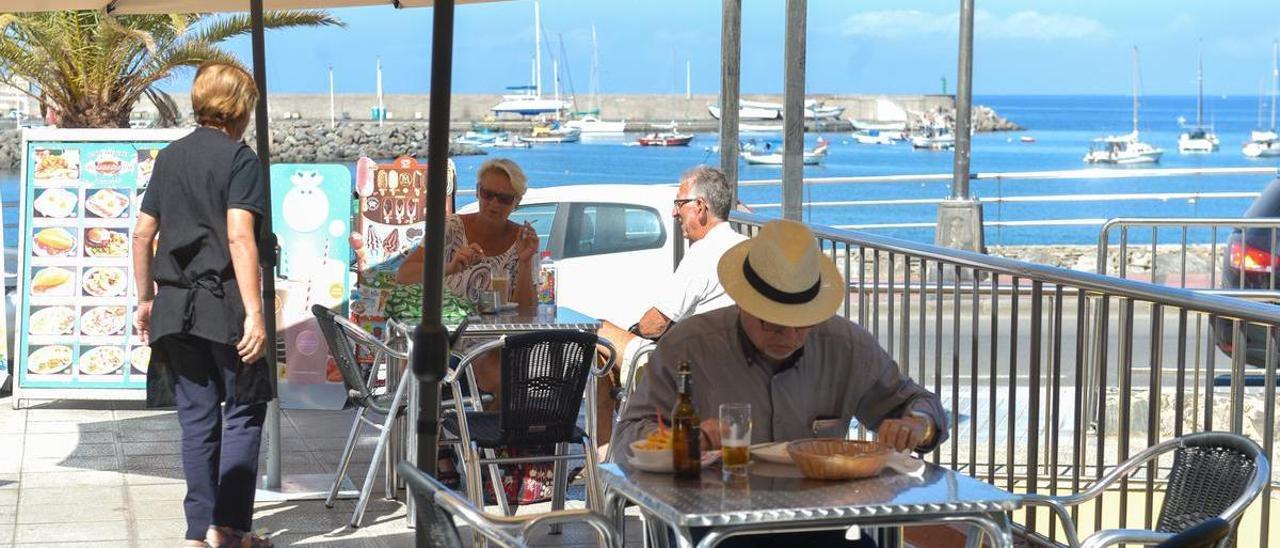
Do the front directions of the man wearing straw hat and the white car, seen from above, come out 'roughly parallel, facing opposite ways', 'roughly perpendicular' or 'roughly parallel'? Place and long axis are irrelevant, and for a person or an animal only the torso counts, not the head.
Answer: roughly perpendicular

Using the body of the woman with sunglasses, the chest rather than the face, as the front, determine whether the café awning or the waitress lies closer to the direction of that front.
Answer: the waitress

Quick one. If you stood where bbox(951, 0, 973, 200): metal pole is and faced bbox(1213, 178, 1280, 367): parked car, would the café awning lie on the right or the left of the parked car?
right

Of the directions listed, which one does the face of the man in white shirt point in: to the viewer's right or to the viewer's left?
to the viewer's left

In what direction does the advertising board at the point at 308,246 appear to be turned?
toward the camera

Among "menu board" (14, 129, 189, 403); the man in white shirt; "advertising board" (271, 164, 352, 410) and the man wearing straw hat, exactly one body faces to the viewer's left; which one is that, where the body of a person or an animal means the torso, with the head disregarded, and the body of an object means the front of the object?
the man in white shirt

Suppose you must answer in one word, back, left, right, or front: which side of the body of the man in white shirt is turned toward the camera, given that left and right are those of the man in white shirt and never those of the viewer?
left

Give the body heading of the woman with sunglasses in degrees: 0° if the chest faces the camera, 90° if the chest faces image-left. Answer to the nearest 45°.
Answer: approximately 0°

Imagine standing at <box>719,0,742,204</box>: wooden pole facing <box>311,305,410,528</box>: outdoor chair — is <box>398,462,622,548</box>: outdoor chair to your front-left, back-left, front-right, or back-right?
front-left

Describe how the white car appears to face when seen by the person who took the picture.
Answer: facing to the left of the viewer

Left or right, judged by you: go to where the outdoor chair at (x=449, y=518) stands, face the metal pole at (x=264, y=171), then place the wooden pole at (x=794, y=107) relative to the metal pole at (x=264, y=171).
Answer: right

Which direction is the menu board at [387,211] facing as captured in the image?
toward the camera

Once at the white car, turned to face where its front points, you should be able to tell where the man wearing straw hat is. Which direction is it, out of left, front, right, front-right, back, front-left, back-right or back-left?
left

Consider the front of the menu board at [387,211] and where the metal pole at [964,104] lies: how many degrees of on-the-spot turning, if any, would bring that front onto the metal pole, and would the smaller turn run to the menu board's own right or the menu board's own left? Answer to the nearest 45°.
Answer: approximately 135° to the menu board's own left

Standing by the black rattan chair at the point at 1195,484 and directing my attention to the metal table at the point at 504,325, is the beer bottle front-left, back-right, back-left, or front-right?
front-left
